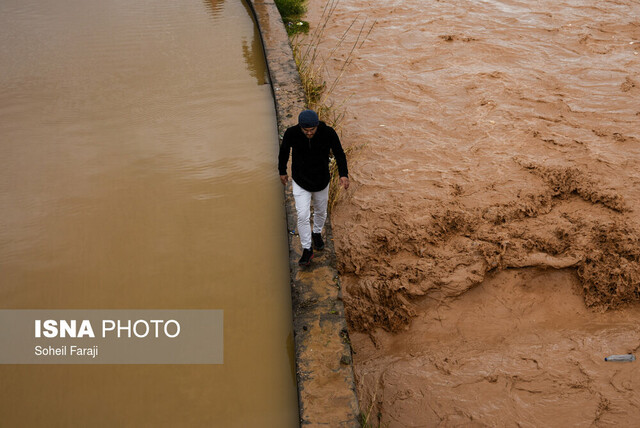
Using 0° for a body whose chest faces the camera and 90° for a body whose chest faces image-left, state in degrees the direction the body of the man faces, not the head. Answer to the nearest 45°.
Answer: approximately 0°

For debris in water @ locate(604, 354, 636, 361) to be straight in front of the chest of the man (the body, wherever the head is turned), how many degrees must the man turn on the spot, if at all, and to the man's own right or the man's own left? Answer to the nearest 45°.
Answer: approximately 90° to the man's own left
